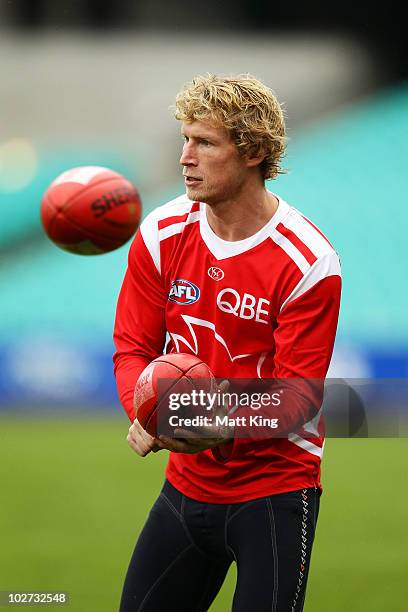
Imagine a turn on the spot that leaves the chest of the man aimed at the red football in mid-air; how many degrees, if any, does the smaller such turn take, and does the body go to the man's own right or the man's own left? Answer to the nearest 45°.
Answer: approximately 90° to the man's own right

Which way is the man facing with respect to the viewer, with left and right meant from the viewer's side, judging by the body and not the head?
facing the viewer and to the left of the viewer
